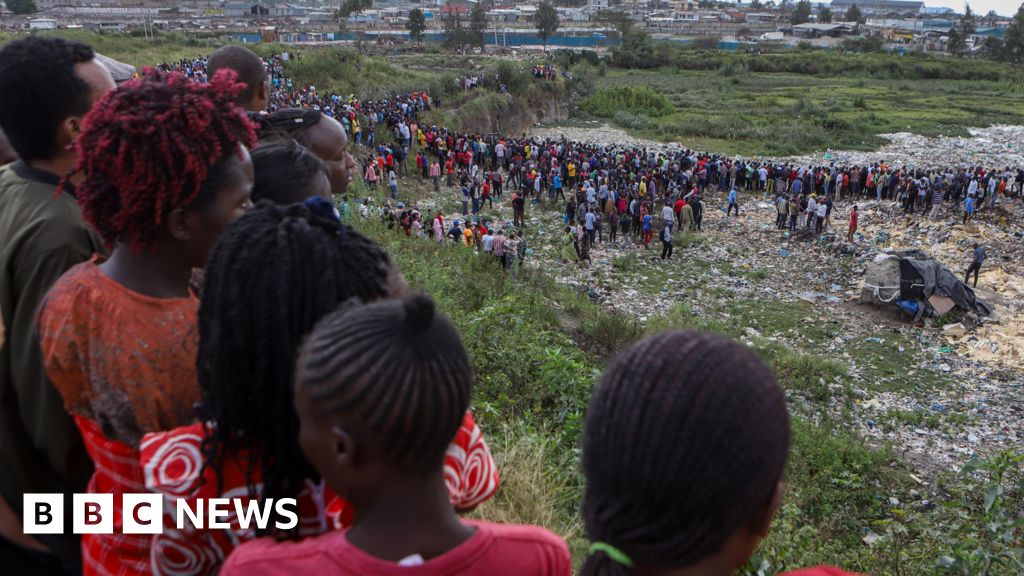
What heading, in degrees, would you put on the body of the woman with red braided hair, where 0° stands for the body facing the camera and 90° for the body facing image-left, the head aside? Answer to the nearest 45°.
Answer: approximately 225°

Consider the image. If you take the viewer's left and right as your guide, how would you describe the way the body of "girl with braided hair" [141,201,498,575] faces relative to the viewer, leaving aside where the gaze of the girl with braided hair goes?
facing away from the viewer and to the right of the viewer

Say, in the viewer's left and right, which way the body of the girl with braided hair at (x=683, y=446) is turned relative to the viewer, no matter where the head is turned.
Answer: facing away from the viewer and to the right of the viewer

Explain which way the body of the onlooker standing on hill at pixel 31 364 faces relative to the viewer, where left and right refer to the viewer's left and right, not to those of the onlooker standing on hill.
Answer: facing away from the viewer and to the right of the viewer

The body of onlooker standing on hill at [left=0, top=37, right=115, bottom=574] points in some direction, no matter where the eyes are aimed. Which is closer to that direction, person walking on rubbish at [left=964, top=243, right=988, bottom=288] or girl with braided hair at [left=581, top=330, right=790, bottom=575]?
the person walking on rubbish

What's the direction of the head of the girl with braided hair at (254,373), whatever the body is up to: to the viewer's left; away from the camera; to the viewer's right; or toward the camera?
away from the camera
